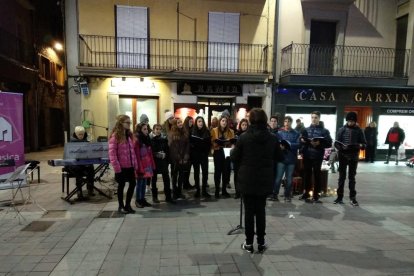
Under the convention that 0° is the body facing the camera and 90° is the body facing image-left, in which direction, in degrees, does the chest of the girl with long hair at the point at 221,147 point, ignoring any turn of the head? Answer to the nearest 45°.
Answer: approximately 0°

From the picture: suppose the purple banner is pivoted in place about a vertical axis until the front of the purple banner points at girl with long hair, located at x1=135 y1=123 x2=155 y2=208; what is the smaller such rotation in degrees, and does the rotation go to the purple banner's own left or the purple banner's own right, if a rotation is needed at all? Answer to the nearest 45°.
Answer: approximately 45° to the purple banner's own left

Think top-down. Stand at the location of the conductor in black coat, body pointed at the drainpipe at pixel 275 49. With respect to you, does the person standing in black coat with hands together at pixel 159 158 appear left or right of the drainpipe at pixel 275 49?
left

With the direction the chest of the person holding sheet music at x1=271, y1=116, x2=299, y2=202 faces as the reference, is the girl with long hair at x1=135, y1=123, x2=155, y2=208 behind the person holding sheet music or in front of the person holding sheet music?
in front

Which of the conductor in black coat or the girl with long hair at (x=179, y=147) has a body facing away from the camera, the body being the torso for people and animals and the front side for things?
the conductor in black coat

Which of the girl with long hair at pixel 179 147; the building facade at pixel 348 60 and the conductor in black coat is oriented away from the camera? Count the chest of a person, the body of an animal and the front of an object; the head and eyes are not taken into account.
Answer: the conductor in black coat

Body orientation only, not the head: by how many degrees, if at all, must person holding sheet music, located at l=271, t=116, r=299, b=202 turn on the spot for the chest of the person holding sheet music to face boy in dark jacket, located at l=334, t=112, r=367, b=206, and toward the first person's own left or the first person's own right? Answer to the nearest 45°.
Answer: approximately 135° to the first person's own left

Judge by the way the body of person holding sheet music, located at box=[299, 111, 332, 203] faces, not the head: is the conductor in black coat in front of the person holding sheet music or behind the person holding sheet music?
in front

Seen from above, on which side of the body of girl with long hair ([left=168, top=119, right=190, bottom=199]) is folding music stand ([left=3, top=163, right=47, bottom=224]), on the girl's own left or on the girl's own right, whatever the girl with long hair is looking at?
on the girl's own right

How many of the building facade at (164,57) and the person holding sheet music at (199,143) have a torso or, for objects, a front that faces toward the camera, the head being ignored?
2

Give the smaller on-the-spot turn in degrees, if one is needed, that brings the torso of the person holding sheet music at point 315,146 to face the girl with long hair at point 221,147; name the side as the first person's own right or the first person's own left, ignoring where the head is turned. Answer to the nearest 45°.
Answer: approximately 45° to the first person's own right

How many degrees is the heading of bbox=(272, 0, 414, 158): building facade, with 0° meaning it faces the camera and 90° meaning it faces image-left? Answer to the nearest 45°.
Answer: approximately 0°

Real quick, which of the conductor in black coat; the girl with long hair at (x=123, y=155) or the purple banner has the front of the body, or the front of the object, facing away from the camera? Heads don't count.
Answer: the conductor in black coat
